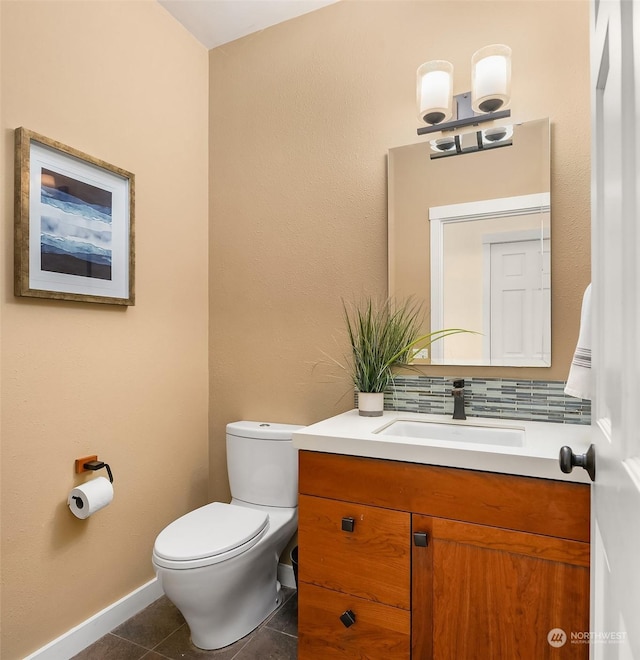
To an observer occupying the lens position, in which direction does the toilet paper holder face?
facing the viewer and to the right of the viewer

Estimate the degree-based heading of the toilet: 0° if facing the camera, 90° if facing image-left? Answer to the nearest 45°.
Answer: approximately 45°

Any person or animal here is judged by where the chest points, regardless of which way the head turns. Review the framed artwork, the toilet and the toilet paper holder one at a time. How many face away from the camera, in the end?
0

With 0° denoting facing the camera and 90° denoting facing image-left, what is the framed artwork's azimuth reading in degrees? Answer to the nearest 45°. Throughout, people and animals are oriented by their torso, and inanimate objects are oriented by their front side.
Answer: approximately 315°

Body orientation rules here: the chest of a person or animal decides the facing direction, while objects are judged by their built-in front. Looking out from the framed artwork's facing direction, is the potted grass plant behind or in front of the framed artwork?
in front

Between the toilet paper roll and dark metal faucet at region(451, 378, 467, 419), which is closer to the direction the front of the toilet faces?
the toilet paper roll

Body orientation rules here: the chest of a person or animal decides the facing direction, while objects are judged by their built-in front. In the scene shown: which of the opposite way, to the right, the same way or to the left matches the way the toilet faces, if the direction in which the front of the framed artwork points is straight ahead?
to the right

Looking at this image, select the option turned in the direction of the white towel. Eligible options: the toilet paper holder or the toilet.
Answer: the toilet paper holder

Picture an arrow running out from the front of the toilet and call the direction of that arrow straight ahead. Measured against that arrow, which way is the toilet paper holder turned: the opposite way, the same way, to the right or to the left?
to the left

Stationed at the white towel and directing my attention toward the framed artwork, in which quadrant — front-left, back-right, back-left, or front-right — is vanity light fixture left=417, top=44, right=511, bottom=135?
front-right

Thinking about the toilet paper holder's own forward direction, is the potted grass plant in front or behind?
in front

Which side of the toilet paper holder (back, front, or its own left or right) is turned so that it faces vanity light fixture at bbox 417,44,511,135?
front

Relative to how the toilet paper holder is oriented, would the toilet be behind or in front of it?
in front

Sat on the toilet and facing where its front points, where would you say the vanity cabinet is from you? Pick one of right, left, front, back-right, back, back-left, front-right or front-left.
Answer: left
